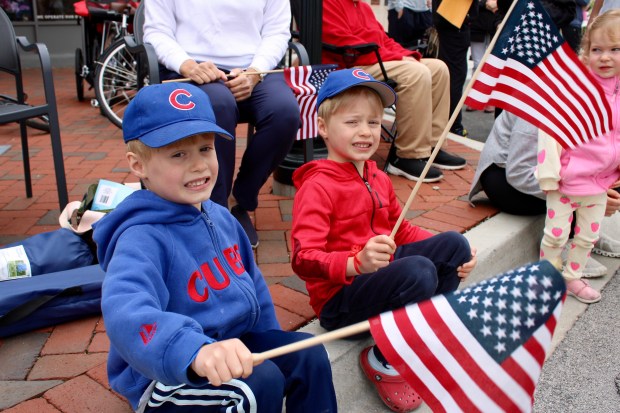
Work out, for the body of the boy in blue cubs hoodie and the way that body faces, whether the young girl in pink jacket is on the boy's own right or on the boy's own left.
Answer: on the boy's own left

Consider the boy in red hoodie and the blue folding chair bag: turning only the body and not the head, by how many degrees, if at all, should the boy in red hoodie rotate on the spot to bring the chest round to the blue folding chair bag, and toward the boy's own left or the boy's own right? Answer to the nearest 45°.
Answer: approximately 135° to the boy's own right

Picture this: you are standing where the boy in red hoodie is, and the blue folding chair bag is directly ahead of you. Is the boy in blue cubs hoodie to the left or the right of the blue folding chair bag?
left

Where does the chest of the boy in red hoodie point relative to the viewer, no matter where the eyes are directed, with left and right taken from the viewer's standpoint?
facing the viewer and to the right of the viewer

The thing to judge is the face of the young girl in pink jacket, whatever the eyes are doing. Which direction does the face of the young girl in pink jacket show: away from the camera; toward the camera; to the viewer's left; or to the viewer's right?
toward the camera

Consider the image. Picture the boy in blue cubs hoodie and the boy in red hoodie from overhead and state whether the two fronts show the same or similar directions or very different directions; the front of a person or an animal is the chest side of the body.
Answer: same or similar directions

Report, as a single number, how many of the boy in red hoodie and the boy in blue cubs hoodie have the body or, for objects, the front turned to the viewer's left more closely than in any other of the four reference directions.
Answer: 0

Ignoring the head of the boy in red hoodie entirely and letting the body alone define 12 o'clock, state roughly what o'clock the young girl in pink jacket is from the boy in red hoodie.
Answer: The young girl in pink jacket is roughly at 9 o'clock from the boy in red hoodie.

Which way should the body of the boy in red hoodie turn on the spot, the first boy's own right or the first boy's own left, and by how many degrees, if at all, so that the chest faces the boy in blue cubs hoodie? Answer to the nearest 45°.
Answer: approximately 90° to the first boy's own right
